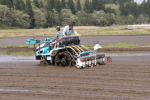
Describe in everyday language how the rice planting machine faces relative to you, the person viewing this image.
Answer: facing away from the viewer and to the left of the viewer
